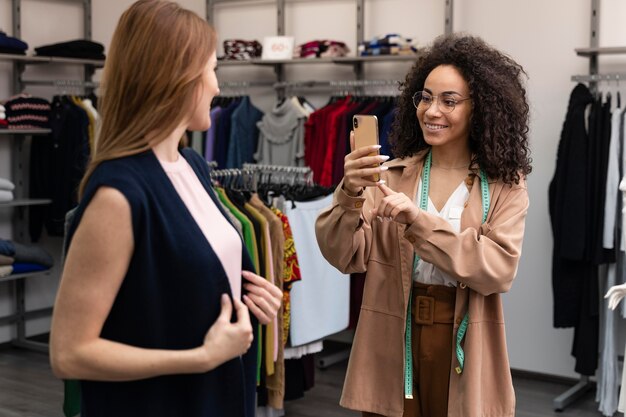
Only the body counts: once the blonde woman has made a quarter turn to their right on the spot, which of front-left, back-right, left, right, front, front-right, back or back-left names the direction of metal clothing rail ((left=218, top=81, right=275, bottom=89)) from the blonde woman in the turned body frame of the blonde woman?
back-right

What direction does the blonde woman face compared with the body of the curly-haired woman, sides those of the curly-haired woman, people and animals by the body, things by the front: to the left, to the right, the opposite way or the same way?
to the left

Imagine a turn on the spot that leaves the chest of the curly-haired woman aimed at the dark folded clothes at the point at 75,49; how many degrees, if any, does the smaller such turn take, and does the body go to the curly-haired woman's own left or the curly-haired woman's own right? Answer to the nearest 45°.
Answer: approximately 90° to the curly-haired woman's own right

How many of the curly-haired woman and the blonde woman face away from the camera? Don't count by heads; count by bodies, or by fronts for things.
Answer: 0

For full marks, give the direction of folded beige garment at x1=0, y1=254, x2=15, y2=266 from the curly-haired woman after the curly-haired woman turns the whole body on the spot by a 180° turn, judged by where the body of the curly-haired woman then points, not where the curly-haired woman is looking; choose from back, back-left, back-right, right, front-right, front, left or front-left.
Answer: left

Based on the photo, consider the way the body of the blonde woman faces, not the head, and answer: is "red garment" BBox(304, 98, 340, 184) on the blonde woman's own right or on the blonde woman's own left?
on the blonde woman's own left

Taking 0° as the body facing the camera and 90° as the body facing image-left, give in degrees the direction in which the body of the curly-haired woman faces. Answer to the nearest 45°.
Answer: approximately 45°

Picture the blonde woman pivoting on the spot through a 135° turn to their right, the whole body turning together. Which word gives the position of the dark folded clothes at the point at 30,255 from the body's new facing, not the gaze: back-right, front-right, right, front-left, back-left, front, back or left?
right

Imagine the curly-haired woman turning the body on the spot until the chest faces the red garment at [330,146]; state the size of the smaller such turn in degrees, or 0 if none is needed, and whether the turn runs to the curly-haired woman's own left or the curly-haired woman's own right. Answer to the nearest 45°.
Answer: approximately 135° to the curly-haired woman's own right

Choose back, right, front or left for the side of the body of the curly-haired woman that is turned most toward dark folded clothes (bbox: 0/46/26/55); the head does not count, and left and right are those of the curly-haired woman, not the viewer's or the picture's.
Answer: right

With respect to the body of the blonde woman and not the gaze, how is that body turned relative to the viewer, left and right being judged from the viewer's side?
facing the viewer and to the right of the viewer

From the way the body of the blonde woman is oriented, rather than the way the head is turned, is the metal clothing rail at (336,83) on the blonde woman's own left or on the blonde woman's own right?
on the blonde woman's own left

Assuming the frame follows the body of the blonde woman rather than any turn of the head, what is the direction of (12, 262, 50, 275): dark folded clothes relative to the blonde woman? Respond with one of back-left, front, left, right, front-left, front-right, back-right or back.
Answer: back-left

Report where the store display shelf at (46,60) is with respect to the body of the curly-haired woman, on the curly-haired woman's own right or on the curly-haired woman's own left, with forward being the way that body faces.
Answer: on the curly-haired woman's own right

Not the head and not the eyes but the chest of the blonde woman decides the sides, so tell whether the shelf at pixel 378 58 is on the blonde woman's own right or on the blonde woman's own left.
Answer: on the blonde woman's own left

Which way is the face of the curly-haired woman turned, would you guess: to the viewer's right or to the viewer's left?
to the viewer's left
